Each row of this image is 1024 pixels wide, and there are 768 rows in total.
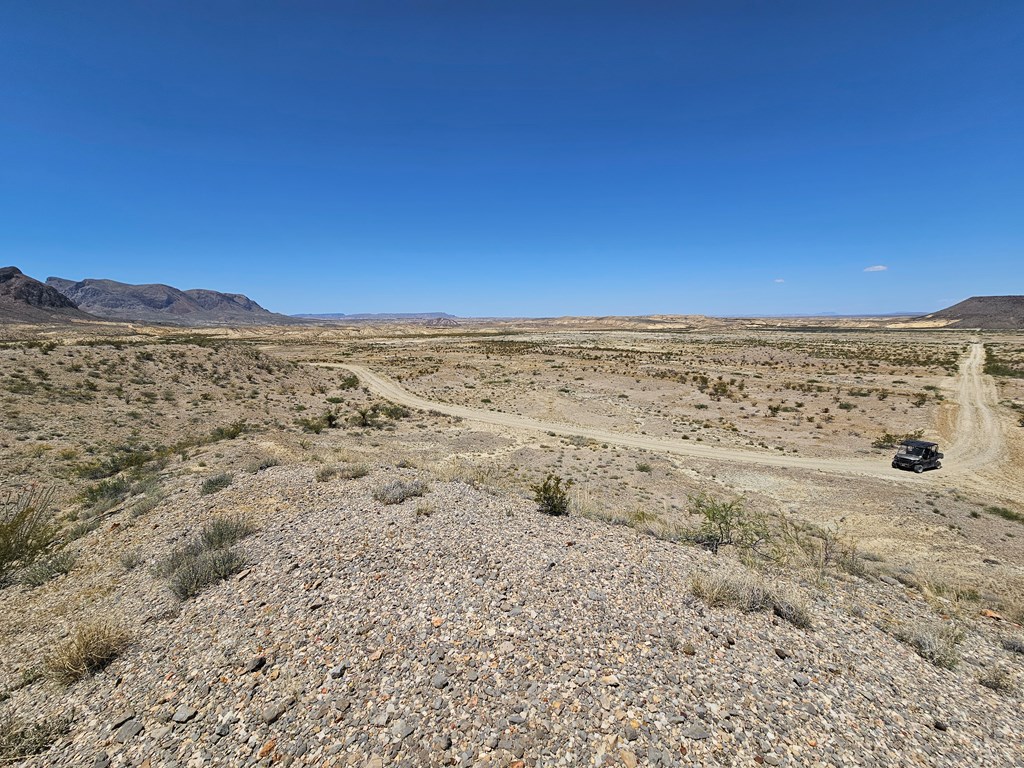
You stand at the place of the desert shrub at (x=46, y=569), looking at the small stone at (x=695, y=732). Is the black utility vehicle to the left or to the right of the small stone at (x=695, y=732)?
left

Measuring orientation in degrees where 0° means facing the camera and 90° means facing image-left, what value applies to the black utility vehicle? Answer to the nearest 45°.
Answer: approximately 45°

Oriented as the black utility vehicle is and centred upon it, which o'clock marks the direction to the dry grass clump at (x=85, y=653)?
The dry grass clump is roughly at 11 o'clock from the black utility vehicle.

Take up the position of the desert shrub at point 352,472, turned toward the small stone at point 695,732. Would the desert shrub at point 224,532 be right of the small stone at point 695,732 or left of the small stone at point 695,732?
right

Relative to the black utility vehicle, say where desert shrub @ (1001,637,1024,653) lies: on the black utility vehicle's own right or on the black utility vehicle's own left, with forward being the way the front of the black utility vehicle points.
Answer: on the black utility vehicle's own left

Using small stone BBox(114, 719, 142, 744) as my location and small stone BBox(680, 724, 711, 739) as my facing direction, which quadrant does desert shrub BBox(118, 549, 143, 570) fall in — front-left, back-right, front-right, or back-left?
back-left

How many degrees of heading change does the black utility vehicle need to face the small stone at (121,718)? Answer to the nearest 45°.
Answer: approximately 45° to its left

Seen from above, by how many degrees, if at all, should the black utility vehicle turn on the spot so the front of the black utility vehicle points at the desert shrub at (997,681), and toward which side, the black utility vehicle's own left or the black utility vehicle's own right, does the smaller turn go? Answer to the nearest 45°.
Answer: approximately 45° to the black utility vehicle's own left

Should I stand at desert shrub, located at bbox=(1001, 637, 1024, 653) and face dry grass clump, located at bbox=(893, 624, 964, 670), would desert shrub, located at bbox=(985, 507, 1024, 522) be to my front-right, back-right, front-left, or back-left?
back-right
